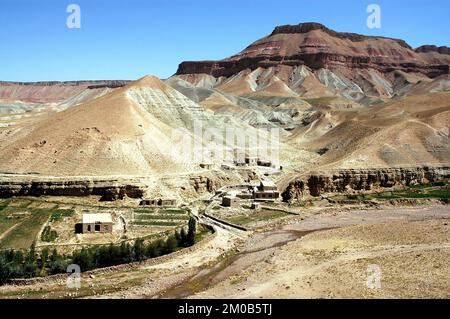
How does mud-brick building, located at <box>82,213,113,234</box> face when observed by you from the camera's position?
facing the viewer

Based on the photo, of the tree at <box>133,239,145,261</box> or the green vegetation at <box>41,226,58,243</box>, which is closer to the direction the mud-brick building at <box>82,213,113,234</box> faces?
the tree

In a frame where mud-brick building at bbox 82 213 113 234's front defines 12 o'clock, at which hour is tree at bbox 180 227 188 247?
The tree is roughly at 10 o'clock from the mud-brick building.

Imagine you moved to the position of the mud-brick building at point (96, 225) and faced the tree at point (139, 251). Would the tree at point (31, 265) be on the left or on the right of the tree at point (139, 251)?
right

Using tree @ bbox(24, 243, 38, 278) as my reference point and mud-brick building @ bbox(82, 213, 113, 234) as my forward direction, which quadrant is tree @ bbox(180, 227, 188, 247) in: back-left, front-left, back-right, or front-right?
front-right

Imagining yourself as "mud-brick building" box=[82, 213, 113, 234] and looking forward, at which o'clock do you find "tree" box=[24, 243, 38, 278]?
The tree is roughly at 1 o'clock from the mud-brick building.

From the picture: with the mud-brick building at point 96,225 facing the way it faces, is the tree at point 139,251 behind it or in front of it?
in front

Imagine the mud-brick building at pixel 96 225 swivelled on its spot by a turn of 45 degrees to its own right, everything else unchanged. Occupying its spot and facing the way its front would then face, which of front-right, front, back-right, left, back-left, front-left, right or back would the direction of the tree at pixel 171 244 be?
left

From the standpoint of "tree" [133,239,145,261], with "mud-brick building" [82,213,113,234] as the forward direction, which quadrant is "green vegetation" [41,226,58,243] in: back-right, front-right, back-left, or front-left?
front-left

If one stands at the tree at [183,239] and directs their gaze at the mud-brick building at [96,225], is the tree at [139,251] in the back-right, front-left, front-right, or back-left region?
front-left

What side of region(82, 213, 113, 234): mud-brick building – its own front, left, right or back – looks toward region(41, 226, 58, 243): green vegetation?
right
